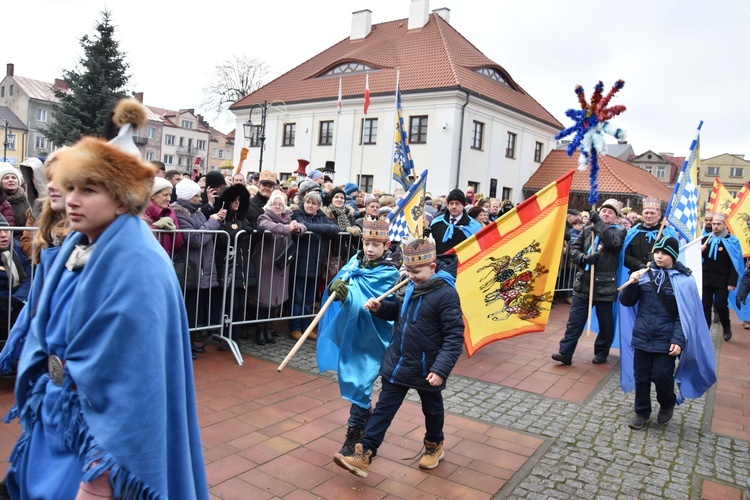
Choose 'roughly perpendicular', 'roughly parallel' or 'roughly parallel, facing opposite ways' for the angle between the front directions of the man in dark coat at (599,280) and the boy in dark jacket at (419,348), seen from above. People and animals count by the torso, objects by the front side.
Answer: roughly parallel

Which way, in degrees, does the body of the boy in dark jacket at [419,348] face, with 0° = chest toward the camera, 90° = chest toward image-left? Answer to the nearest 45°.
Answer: approximately 45°

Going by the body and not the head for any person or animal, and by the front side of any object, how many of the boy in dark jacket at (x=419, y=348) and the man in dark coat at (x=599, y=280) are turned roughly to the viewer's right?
0

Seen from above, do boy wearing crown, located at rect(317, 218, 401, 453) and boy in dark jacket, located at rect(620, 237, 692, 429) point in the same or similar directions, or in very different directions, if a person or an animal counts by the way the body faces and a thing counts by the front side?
same or similar directions

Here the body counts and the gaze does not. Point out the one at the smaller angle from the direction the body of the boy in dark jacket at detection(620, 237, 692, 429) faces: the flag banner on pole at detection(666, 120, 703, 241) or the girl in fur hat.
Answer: the girl in fur hat

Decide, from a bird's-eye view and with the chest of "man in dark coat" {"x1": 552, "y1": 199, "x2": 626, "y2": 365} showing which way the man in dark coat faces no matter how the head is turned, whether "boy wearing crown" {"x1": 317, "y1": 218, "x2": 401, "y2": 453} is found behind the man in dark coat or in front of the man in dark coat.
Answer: in front

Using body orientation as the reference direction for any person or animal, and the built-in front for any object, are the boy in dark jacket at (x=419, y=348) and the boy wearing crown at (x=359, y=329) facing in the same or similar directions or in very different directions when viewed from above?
same or similar directions

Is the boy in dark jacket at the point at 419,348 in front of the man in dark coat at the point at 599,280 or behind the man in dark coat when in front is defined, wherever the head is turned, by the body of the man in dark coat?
in front

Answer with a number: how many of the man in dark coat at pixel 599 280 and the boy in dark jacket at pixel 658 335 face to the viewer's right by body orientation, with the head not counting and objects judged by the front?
0

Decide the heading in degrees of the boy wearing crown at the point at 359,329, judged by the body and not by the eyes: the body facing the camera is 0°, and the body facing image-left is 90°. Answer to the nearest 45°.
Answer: approximately 45°

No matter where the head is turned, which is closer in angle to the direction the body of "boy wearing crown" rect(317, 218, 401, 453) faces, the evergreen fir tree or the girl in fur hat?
the girl in fur hat

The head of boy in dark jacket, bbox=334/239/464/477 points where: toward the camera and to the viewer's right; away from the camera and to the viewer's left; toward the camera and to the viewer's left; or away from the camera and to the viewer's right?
toward the camera and to the viewer's left
